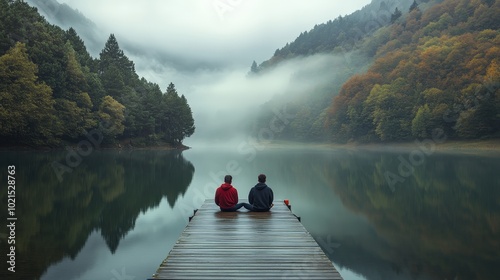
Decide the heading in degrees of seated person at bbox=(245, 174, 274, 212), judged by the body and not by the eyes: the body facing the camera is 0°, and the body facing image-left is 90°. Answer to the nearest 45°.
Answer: approximately 180°

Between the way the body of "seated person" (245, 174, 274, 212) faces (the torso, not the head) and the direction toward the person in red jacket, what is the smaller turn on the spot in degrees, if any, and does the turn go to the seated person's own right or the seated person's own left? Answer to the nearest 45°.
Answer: approximately 90° to the seated person's own left
